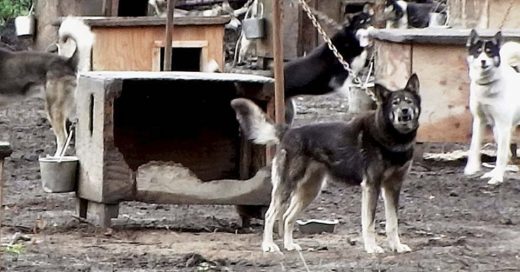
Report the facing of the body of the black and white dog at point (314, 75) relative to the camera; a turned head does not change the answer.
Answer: to the viewer's right

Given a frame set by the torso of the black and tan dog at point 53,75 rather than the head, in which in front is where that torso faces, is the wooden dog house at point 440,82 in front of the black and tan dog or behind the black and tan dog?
behind

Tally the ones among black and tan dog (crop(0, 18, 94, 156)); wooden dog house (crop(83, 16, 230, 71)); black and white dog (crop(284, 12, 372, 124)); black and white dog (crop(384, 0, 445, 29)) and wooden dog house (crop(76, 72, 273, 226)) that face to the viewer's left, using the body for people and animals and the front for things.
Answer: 2

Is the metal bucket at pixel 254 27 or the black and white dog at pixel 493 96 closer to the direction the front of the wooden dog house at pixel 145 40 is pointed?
the black and white dog

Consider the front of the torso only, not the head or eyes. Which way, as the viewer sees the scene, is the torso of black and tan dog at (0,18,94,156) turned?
to the viewer's left

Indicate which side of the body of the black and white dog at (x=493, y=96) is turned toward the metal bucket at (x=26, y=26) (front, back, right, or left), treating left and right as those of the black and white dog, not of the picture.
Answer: right

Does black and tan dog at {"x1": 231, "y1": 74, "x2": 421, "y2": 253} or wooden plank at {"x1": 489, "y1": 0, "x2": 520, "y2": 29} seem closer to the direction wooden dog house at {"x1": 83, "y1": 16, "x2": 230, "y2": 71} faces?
the black and tan dog

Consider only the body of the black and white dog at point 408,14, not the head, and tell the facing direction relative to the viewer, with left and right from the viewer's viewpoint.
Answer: facing to the left of the viewer
